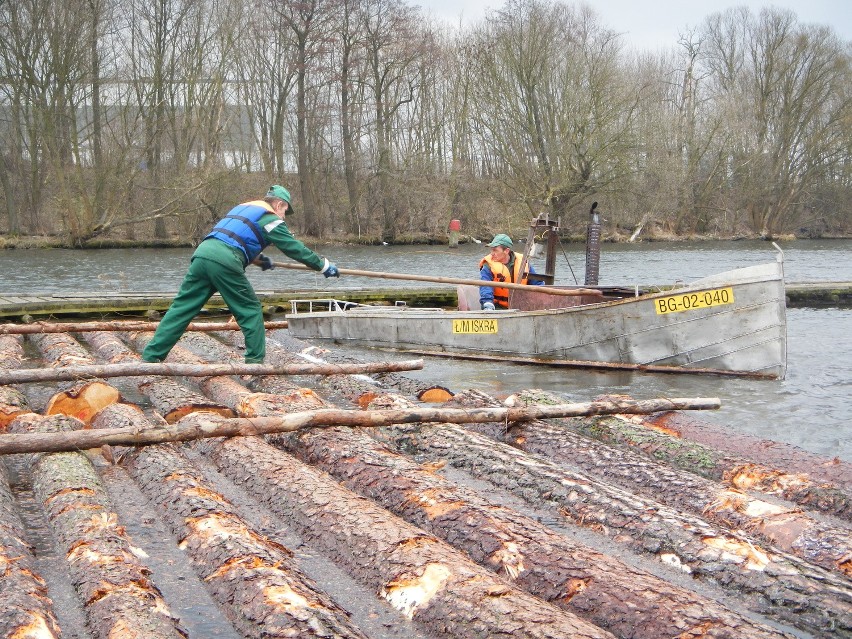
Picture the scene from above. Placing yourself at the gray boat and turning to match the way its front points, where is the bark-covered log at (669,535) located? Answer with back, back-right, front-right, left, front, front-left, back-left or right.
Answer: front-right

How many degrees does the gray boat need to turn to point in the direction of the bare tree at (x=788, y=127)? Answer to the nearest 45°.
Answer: approximately 135° to its left

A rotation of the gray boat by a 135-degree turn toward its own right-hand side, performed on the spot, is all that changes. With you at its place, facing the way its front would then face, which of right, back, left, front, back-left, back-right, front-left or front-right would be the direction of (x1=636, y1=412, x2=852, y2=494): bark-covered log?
left

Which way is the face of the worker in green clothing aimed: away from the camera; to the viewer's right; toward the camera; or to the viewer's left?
to the viewer's right

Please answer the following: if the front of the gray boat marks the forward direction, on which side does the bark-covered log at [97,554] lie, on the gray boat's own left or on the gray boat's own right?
on the gray boat's own right

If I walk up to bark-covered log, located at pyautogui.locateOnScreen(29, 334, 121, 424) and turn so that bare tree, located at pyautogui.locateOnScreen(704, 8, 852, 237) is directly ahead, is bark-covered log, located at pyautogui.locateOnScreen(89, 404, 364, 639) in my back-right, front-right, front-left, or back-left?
back-right

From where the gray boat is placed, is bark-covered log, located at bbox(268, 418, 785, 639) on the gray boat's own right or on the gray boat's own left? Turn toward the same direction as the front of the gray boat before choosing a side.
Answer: on the gray boat's own right

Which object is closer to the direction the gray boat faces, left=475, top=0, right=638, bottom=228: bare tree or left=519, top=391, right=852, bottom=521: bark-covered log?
the bark-covered log

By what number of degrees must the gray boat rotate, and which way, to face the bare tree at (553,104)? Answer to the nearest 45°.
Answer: approximately 135° to its left
